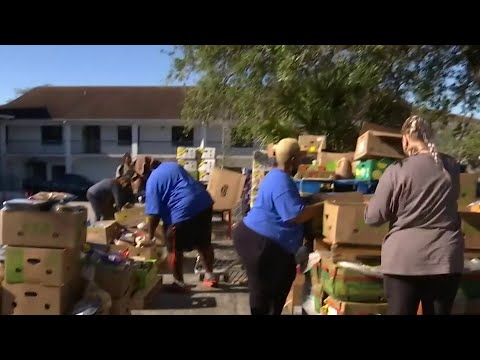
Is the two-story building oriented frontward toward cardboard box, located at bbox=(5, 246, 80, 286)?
yes

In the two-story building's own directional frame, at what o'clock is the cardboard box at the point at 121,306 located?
The cardboard box is roughly at 12 o'clock from the two-story building.

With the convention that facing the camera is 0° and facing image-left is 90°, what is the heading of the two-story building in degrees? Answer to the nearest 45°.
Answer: approximately 0°

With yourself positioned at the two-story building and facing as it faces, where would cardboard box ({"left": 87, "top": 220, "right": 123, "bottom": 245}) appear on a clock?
The cardboard box is roughly at 12 o'clock from the two-story building.

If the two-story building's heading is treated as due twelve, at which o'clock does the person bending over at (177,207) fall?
The person bending over is roughly at 12 o'clock from the two-story building.

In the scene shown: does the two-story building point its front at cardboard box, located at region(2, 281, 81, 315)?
yes

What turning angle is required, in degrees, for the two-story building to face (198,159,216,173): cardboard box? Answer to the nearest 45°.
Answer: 0° — it already faces it

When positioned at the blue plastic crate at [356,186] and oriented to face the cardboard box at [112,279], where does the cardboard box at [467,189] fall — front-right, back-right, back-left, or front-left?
back-left

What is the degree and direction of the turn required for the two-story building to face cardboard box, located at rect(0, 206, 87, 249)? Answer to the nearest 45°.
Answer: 0° — it already faces it

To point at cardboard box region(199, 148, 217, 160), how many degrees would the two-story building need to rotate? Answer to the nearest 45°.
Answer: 0° — it already faces it
